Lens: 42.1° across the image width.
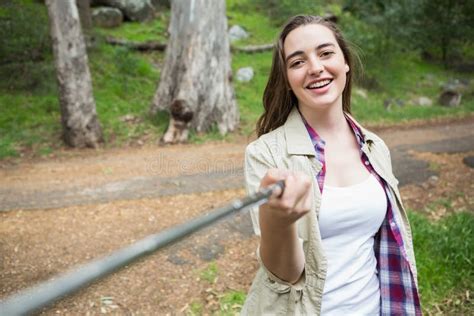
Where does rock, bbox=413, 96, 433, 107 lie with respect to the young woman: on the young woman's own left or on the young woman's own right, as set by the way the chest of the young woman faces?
on the young woman's own left

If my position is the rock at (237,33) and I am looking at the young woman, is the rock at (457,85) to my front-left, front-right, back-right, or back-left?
front-left

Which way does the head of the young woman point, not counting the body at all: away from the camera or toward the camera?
toward the camera

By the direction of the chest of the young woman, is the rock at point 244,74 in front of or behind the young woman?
behind

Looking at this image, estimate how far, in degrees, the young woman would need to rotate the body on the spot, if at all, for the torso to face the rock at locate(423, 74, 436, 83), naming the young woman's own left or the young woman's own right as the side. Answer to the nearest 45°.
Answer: approximately 135° to the young woman's own left

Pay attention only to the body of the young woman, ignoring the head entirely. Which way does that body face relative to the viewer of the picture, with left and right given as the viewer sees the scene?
facing the viewer and to the right of the viewer

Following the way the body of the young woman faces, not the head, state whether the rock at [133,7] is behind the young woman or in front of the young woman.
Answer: behind

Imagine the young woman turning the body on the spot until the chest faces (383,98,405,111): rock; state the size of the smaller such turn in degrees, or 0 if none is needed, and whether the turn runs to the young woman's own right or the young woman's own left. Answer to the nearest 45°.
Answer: approximately 135° to the young woman's own left

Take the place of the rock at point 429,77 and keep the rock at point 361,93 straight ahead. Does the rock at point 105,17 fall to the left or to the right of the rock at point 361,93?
right

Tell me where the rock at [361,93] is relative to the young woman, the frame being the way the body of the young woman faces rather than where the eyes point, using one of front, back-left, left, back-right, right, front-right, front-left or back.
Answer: back-left
